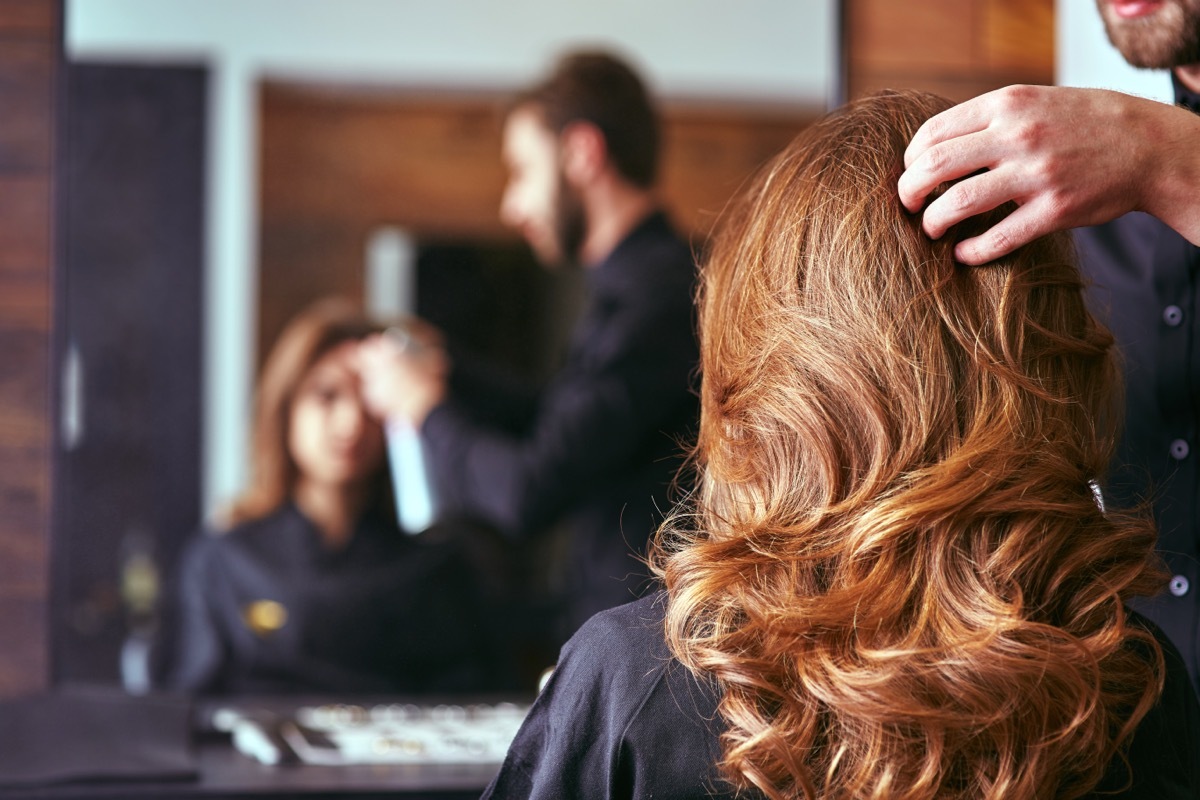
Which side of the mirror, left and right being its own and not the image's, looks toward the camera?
front
